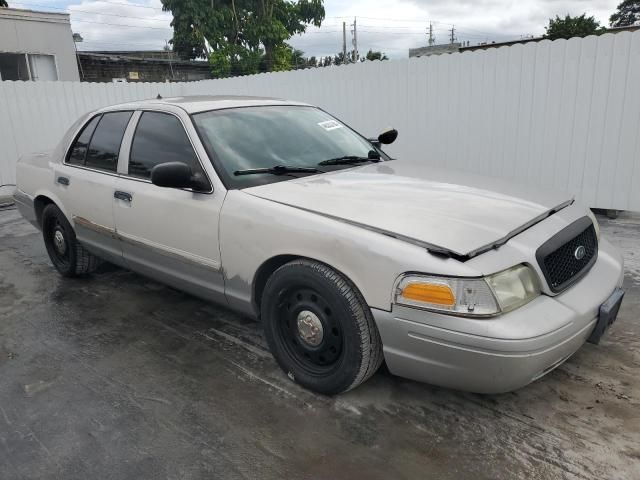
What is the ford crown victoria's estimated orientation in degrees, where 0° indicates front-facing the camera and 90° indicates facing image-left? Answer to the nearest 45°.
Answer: approximately 315°

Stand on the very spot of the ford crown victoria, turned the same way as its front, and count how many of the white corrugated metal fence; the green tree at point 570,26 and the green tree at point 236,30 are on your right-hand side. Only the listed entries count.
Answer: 0

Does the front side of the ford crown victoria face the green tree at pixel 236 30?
no

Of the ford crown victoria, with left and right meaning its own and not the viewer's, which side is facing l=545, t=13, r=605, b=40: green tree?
left

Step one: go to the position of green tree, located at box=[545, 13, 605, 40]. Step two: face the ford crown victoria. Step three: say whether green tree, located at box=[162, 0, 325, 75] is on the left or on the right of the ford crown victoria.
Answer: right

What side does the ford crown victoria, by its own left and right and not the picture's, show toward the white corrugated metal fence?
left

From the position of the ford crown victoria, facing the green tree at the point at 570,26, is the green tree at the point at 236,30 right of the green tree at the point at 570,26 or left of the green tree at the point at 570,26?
left
